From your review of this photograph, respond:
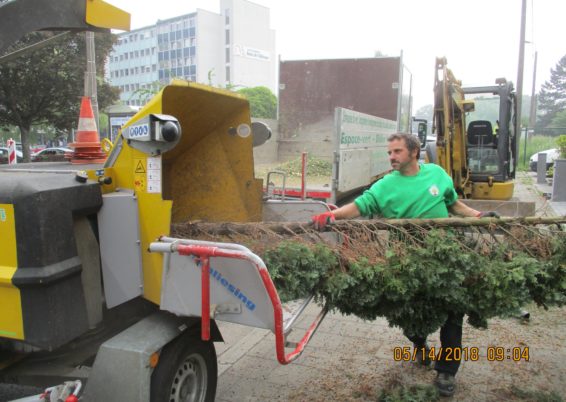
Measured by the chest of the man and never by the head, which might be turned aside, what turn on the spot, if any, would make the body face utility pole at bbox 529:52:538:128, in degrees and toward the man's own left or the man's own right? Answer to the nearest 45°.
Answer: approximately 180°

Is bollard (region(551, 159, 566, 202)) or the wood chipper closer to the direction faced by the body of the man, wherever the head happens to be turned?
the wood chipper

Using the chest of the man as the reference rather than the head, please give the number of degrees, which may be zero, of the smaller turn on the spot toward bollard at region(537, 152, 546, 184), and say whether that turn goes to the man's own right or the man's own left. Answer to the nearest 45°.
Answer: approximately 180°

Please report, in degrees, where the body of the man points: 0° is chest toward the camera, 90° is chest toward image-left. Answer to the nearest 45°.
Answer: approximately 0°

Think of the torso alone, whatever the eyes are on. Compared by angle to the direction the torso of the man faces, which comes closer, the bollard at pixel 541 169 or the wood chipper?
the wood chipper

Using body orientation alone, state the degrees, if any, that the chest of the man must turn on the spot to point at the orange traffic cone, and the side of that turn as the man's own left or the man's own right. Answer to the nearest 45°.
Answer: approximately 90° to the man's own right

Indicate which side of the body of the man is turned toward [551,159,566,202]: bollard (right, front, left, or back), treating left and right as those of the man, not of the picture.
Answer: back
